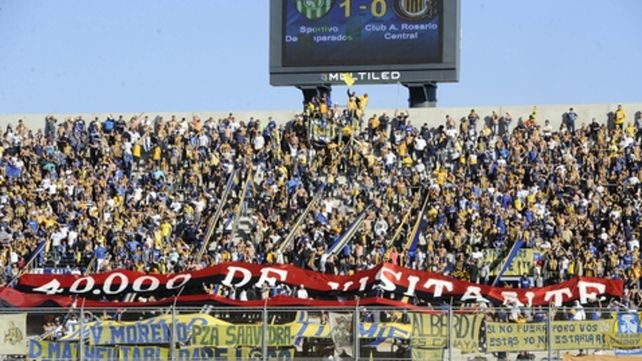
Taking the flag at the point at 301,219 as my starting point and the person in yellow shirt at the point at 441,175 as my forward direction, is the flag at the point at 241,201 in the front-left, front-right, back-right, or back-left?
back-left

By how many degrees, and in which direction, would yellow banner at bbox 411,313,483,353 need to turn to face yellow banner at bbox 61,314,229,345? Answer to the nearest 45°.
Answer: approximately 90° to its right

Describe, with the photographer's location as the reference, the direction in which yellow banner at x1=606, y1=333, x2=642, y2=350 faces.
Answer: facing the viewer

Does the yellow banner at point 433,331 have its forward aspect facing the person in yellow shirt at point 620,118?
no

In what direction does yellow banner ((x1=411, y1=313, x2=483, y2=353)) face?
toward the camera

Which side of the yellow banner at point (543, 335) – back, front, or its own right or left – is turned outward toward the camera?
front

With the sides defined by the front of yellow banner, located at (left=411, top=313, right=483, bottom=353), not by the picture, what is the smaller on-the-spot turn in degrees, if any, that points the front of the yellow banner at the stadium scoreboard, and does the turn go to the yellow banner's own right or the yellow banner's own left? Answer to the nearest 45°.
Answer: approximately 180°

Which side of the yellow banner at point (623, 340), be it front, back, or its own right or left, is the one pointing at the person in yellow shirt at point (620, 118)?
back

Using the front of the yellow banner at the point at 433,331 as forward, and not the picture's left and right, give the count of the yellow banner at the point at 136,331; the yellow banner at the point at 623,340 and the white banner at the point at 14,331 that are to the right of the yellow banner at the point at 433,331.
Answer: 2

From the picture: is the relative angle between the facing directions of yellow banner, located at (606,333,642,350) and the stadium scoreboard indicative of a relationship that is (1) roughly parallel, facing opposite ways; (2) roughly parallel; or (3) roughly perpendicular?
roughly parallel

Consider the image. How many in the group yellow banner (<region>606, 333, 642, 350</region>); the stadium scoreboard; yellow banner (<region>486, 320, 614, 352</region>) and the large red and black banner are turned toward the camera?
4

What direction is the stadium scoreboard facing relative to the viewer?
toward the camera

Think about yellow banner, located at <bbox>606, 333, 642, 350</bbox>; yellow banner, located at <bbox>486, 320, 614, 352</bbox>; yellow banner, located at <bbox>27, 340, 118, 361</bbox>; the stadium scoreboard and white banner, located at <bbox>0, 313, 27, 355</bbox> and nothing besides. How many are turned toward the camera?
5

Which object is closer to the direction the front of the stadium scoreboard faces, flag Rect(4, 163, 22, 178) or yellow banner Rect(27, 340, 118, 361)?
the yellow banner
